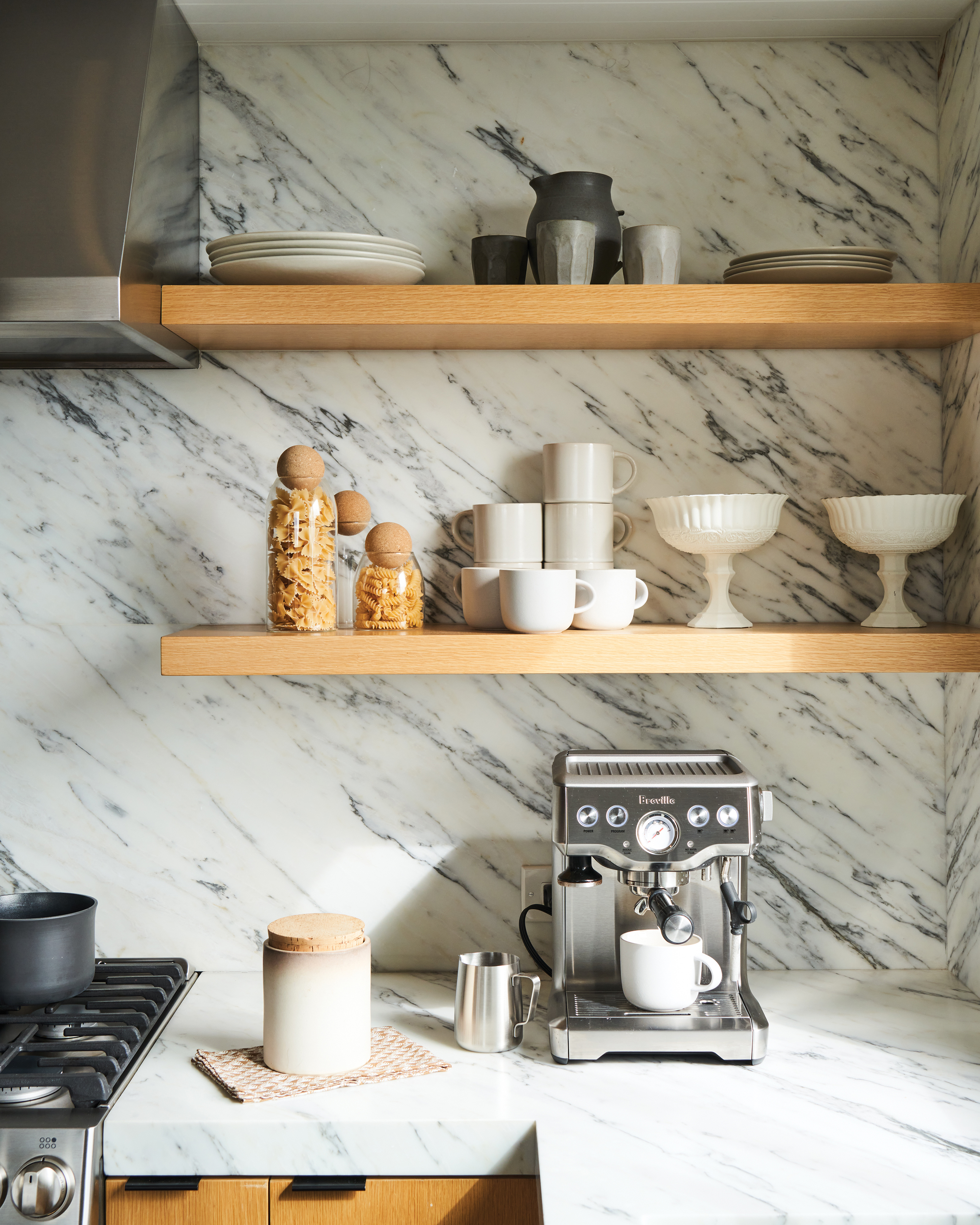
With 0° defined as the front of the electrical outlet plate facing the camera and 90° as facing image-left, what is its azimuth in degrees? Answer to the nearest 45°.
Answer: approximately 0°

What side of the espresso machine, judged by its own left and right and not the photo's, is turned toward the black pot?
right
